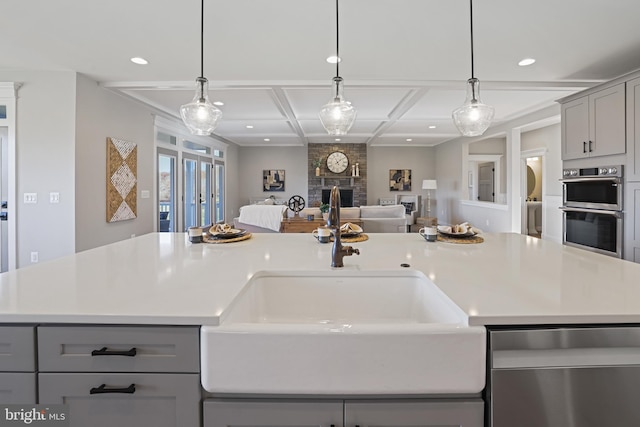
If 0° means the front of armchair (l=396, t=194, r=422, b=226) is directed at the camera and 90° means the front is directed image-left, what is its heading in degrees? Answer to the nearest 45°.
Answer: approximately 45°

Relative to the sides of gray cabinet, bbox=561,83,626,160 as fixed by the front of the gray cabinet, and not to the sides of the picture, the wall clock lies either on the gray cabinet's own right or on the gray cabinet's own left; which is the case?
on the gray cabinet's own right

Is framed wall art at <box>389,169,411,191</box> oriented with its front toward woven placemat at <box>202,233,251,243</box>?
yes

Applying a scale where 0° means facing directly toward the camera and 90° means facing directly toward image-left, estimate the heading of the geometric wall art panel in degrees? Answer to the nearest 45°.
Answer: approximately 315°

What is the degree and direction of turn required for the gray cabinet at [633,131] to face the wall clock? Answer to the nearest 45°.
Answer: approximately 90° to its right

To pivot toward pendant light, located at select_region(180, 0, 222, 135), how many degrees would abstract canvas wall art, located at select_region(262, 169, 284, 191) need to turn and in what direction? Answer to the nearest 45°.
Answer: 0° — it already faces it

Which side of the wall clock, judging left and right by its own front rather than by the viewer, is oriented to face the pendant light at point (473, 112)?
front

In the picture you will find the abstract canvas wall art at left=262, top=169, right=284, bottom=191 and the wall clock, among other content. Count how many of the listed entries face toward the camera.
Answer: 2

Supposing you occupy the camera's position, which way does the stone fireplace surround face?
facing the viewer

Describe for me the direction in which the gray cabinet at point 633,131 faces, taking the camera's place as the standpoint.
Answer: facing the viewer and to the left of the viewer

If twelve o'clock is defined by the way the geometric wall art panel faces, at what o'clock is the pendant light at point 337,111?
The pendant light is roughly at 1 o'clock from the geometric wall art panel.

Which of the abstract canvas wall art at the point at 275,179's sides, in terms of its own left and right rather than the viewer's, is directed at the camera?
front

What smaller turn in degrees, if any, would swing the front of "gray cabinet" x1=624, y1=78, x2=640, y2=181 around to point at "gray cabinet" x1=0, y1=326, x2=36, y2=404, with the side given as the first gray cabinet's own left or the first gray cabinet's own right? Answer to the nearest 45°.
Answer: approximately 45° to the first gray cabinet's own left

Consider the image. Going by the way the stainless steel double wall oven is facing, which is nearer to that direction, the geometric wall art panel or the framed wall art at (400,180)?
the geometric wall art panel
